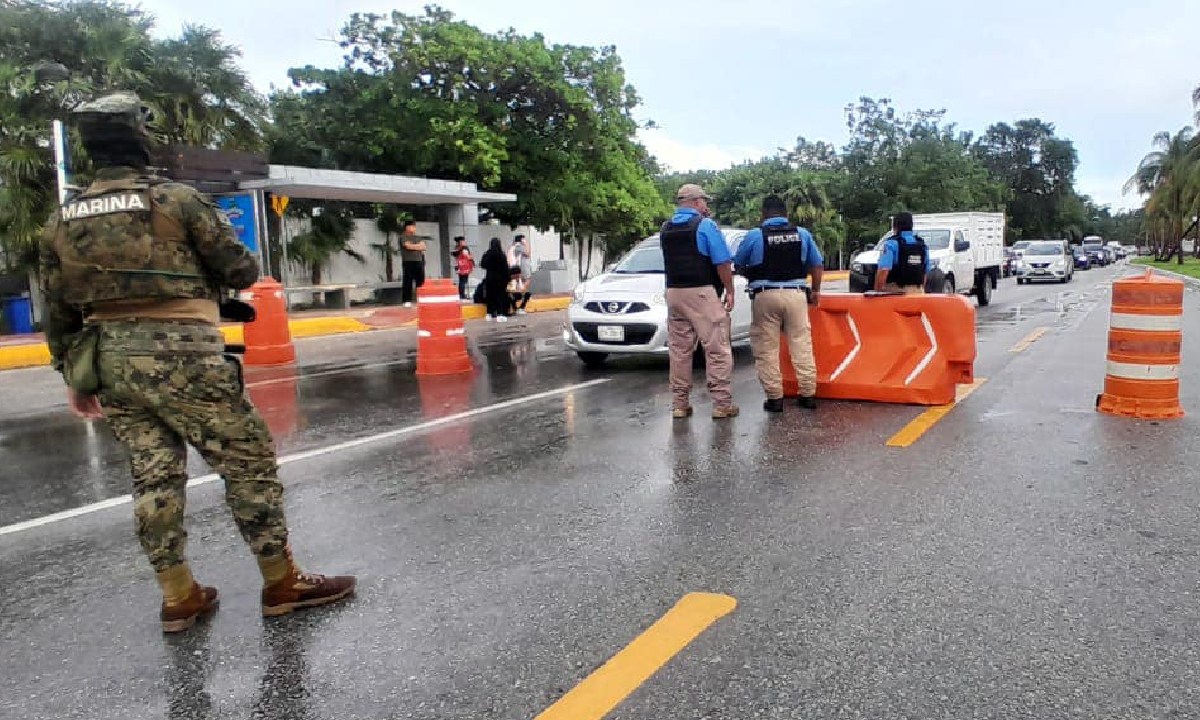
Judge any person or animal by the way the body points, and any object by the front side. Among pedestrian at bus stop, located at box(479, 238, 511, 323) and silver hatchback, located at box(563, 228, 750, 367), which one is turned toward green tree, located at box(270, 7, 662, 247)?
the pedestrian at bus stop

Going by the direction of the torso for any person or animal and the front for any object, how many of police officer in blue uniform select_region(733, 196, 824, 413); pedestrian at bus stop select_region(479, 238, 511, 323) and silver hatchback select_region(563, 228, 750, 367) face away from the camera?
2

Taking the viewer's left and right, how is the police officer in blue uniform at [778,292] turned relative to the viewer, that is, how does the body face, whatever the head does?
facing away from the viewer

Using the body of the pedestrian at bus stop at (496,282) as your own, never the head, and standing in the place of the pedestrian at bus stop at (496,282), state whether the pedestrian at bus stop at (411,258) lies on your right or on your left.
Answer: on your left

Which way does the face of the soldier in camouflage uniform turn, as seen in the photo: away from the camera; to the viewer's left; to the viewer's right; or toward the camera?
away from the camera

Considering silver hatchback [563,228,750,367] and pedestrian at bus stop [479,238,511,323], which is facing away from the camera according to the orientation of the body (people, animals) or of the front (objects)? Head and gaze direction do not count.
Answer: the pedestrian at bus stop

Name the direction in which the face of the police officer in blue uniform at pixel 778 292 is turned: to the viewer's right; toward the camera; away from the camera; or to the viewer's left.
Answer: away from the camera

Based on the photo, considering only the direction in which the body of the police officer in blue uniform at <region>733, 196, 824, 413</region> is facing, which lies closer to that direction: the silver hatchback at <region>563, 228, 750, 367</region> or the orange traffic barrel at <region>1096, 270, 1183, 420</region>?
the silver hatchback

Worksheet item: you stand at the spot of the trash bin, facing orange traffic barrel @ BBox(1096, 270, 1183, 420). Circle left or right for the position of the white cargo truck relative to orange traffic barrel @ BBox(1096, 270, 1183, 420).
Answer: left

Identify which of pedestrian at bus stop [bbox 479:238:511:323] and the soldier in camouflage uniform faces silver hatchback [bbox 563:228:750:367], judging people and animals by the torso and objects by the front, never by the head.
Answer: the soldier in camouflage uniform

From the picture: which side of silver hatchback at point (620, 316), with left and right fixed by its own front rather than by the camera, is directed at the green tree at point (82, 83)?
right

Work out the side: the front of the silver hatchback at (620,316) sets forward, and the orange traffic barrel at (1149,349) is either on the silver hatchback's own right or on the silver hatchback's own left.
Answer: on the silver hatchback's own left

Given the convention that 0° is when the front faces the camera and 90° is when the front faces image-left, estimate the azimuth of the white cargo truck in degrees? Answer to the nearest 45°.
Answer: approximately 45°
